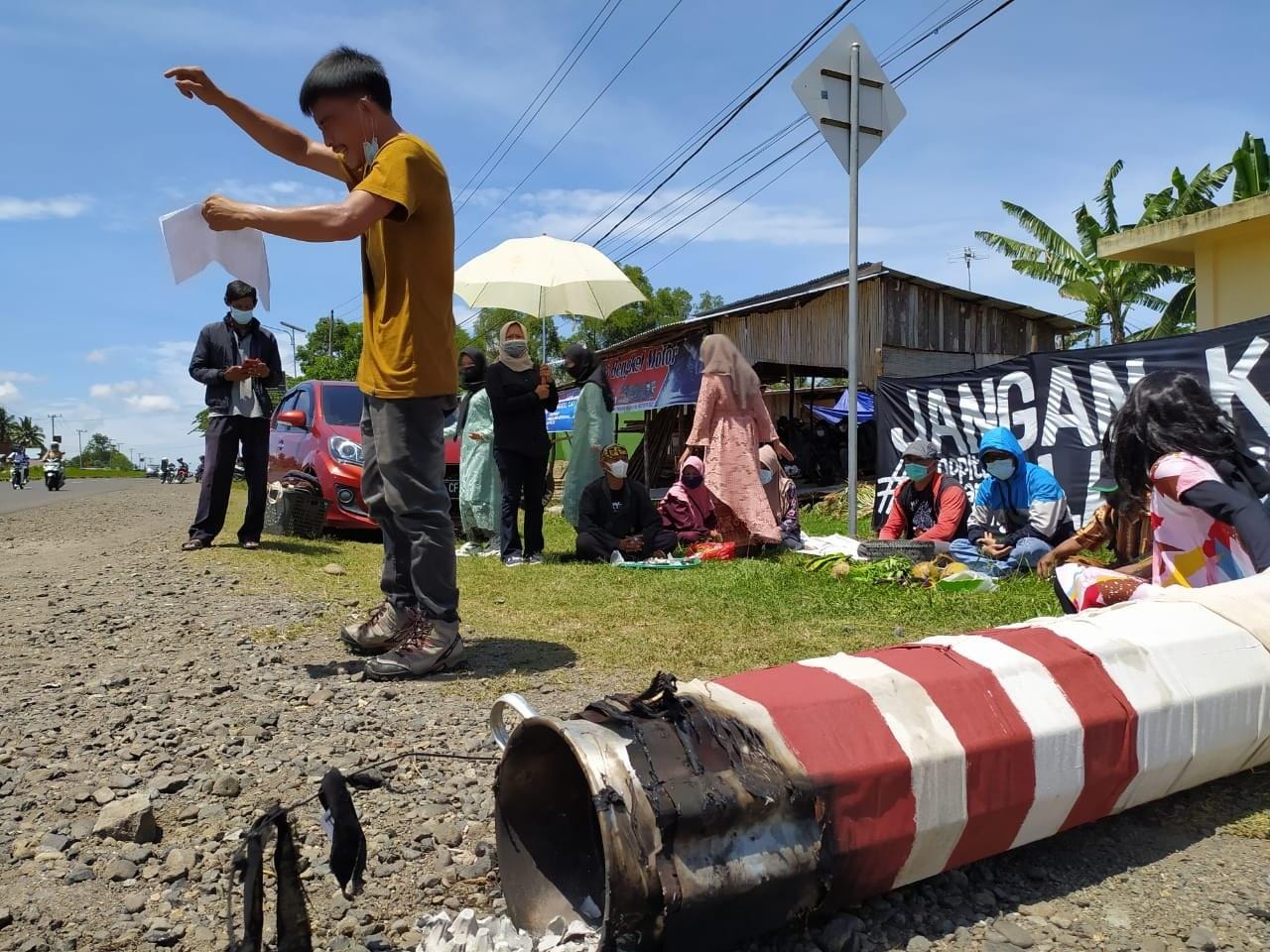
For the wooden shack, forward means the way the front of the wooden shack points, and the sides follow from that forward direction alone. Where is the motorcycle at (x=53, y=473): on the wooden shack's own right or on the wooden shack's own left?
on the wooden shack's own right

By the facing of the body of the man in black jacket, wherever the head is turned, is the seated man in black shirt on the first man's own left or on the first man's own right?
on the first man's own left

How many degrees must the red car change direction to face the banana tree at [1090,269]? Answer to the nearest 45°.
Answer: approximately 90° to its left

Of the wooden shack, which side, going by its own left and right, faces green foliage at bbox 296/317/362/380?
right

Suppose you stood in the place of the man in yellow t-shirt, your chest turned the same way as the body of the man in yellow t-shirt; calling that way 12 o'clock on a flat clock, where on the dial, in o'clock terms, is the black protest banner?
The black protest banner is roughly at 5 o'clock from the man in yellow t-shirt.

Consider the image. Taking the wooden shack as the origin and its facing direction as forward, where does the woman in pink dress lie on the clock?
The woman in pink dress is roughly at 11 o'clock from the wooden shack.

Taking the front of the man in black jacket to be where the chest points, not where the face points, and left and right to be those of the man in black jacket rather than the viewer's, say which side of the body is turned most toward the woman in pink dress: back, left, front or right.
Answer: left

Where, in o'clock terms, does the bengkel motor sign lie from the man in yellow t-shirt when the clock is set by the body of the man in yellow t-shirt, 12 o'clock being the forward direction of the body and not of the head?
The bengkel motor sign is roughly at 4 o'clock from the man in yellow t-shirt.

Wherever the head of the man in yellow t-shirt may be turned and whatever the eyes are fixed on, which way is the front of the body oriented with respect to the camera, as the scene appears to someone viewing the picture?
to the viewer's left
